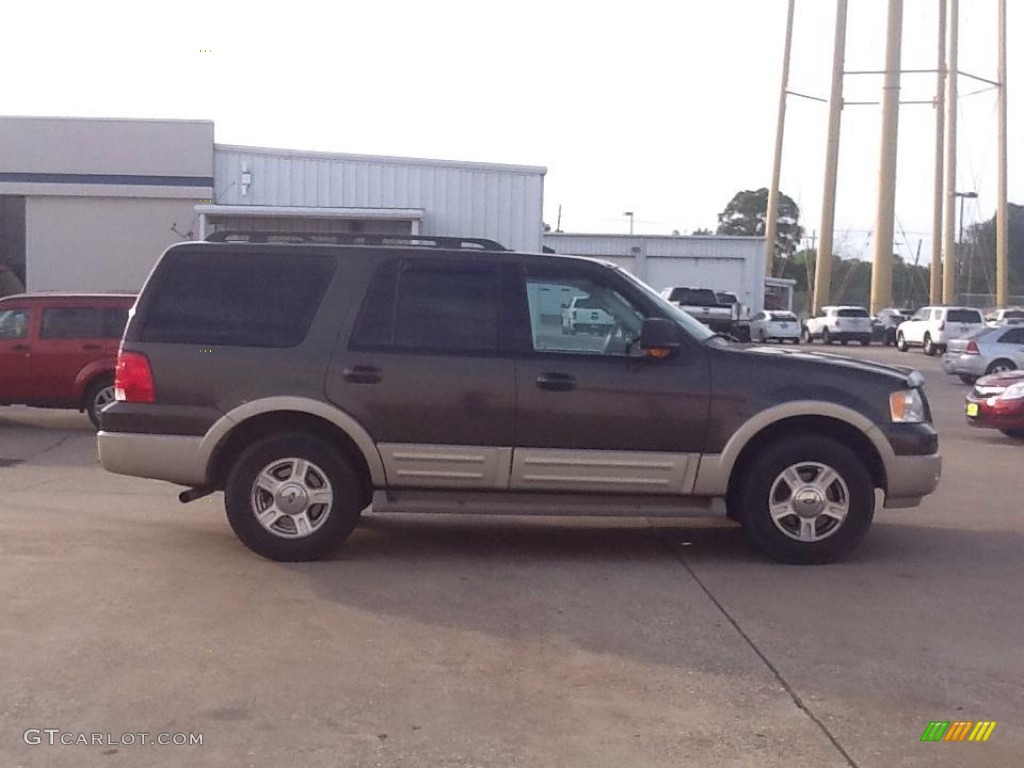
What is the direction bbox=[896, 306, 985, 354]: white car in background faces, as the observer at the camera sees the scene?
facing away from the viewer and to the left of the viewer

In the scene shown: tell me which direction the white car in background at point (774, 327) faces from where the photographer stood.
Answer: facing away from the viewer and to the left of the viewer

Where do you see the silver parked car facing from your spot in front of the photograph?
facing away from the viewer and to the right of the viewer

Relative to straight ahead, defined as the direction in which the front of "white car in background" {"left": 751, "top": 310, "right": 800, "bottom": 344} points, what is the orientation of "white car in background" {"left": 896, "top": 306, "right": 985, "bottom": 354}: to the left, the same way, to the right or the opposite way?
the same way

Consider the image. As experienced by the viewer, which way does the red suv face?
facing to the left of the viewer

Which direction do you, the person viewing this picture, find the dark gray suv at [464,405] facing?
facing to the right of the viewer

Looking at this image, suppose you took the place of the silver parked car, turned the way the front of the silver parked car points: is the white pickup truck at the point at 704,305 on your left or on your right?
on your left

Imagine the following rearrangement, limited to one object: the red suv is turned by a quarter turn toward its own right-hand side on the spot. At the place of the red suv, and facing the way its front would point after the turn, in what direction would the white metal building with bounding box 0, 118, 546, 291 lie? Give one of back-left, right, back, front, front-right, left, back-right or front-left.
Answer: front

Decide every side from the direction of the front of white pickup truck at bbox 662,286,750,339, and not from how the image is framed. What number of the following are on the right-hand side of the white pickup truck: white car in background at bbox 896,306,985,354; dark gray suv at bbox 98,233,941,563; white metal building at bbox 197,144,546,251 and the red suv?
1

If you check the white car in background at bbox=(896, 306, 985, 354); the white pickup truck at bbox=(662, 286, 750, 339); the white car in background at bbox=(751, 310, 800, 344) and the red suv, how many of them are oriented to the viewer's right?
0

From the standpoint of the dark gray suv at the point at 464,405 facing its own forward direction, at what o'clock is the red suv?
The red suv is roughly at 8 o'clock from the dark gray suv.

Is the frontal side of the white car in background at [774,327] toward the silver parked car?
no

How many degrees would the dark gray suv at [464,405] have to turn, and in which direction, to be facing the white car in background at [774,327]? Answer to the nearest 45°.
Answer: approximately 90° to its left

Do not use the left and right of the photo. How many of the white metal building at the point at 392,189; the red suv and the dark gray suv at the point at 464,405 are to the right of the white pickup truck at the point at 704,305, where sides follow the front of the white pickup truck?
0

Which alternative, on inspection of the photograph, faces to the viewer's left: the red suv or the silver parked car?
the red suv

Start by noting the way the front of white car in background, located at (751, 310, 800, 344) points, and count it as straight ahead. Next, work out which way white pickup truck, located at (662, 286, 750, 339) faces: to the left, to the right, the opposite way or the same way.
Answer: the same way
